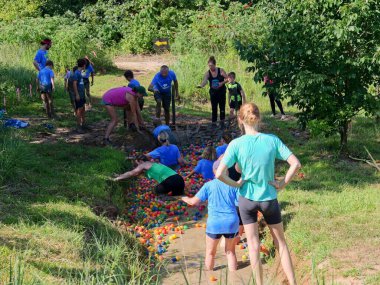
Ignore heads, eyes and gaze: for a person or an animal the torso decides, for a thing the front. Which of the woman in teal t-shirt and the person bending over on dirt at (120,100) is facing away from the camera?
the woman in teal t-shirt

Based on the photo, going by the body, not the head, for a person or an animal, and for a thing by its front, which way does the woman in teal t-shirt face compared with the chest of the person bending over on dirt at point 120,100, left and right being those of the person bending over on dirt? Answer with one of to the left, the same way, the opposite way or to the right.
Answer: to the left

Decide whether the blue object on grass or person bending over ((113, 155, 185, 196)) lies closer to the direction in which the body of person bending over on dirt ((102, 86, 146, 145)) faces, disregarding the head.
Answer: the person bending over ((113, 155, 185, 196))

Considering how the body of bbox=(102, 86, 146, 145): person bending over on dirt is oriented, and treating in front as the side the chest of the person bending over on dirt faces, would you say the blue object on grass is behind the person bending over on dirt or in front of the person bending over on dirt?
behind

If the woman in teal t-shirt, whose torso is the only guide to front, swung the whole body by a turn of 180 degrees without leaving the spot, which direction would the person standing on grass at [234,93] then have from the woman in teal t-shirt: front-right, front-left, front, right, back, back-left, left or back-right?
back

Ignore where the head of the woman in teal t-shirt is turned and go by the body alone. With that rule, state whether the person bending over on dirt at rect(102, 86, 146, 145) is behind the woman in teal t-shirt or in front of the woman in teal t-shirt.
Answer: in front

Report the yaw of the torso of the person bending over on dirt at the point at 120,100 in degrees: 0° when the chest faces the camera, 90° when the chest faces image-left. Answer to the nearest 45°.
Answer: approximately 270°

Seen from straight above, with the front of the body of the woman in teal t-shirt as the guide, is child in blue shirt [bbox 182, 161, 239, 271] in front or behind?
in front

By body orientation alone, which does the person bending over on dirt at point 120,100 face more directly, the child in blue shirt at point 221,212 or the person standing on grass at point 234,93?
the person standing on grass

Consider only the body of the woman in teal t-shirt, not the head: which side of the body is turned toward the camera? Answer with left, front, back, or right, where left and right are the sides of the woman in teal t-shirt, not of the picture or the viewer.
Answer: back

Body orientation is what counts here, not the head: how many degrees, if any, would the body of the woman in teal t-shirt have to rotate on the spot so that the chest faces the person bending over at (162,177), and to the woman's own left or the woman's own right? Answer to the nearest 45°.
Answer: approximately 45° to the woman's own left

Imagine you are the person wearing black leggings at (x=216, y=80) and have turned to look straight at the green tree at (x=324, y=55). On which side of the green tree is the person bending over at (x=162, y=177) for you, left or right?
right

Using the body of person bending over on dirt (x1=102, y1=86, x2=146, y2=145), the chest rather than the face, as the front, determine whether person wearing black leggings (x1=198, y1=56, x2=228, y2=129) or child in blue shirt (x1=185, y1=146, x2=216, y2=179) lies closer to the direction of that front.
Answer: the person wearing black leggings

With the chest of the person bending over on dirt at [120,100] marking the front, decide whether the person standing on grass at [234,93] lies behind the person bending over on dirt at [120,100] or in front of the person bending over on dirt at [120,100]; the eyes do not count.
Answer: in front

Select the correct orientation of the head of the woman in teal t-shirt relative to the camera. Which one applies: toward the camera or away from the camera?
away from the camera

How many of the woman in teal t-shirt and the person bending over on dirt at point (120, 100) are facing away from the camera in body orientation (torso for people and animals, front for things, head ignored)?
1
